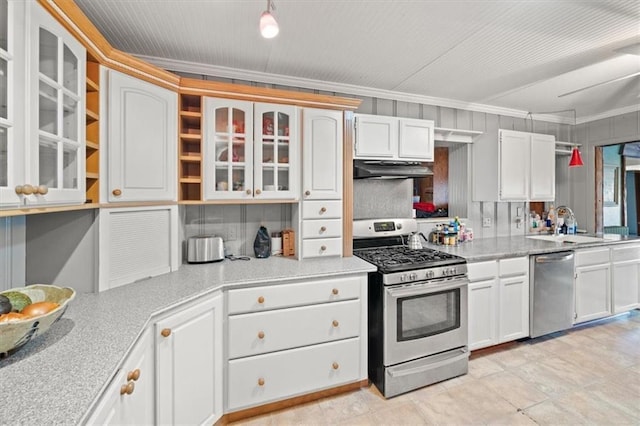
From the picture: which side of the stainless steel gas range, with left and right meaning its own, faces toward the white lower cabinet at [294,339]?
right

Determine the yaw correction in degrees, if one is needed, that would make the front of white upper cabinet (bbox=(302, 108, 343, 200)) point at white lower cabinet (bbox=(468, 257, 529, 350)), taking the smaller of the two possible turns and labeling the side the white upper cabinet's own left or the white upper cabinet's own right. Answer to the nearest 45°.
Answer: approximately 90° to the white upper cabinet's own left

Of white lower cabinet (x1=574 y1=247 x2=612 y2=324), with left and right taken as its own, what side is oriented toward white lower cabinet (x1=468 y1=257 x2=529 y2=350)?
right

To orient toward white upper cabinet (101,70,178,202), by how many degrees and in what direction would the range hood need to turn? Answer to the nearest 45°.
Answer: approximately 90° to its right

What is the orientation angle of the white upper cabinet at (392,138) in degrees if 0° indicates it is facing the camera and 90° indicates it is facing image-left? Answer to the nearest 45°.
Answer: approximately 315°

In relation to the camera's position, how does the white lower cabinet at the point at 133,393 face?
facing to the right of the viewer

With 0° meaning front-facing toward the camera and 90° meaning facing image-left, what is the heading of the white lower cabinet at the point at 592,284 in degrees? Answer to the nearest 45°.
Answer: approximately 315°

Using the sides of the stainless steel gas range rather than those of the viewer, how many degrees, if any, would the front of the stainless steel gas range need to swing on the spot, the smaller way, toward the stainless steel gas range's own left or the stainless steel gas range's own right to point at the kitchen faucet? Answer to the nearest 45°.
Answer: approximately 90° to the stainless steel gas range's own left

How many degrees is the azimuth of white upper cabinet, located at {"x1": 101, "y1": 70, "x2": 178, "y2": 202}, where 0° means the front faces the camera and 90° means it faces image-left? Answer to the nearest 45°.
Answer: approximately 315°
